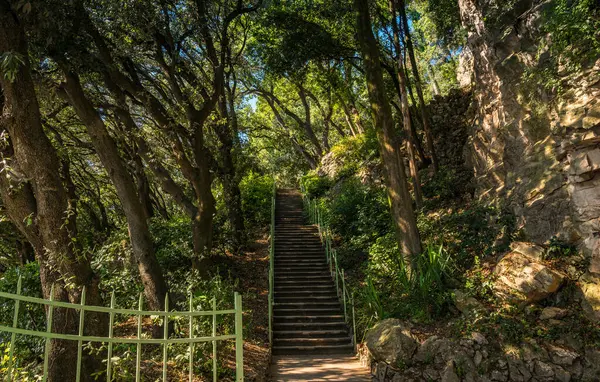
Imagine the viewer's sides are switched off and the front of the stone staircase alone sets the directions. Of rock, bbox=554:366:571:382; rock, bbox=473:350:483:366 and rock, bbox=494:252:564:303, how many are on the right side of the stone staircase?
0

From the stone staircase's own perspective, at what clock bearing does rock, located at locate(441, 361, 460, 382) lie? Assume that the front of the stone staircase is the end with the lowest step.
The rock is roughly at 11 o'clock from the stone staircase.

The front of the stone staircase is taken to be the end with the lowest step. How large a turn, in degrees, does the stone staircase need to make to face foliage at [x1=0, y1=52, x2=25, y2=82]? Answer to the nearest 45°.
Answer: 0° — it already faces it

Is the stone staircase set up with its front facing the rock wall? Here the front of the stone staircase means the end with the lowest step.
no

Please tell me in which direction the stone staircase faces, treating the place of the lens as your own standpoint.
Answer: facing the viewer

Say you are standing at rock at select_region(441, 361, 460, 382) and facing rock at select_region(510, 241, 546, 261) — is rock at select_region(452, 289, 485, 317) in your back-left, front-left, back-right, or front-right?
front-left

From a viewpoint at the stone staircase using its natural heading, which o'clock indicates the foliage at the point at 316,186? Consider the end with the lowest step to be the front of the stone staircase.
The foliage is roughly at 6 o'clock from the stone staircase.

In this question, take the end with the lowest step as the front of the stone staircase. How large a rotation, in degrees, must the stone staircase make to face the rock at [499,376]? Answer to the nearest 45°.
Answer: approximately 45° to its left

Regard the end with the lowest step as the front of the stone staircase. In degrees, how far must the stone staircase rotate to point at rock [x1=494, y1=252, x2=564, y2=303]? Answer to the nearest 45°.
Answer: approximately 45° to its left

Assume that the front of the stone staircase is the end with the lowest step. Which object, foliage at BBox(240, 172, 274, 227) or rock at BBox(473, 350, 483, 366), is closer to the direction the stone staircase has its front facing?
the rock

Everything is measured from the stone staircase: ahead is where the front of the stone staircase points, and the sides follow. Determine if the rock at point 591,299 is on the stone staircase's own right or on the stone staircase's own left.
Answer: on the stone staircase's own left

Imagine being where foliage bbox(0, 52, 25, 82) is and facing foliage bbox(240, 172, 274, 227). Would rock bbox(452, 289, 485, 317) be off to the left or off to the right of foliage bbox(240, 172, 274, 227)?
right

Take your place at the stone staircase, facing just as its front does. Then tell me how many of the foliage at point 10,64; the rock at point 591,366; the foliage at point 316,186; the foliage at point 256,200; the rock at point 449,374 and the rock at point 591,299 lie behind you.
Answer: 2

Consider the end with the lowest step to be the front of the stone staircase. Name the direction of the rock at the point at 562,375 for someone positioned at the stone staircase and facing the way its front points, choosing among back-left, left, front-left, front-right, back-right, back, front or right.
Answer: front-left

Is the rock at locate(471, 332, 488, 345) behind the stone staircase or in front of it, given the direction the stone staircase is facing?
in front

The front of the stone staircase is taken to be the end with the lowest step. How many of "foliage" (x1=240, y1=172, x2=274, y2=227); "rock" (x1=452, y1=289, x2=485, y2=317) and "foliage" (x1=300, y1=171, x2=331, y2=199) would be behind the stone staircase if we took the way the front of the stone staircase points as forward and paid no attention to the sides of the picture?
2

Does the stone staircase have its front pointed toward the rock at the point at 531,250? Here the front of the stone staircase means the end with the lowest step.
no

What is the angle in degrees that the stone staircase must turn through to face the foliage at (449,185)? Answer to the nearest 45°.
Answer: approximately 90° to its left

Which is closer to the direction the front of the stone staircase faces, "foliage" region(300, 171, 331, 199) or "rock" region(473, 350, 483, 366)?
the rock

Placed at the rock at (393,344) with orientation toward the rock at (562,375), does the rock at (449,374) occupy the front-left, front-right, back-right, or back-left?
front-right

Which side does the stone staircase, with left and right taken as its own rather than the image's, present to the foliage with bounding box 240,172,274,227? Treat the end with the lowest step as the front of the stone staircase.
back
